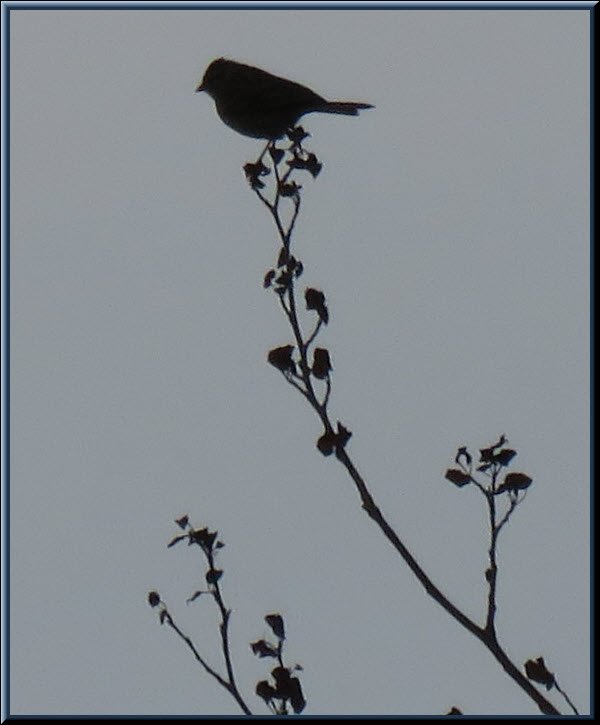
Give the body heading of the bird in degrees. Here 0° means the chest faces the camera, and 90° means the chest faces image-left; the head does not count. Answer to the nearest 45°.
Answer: approximately 90°
